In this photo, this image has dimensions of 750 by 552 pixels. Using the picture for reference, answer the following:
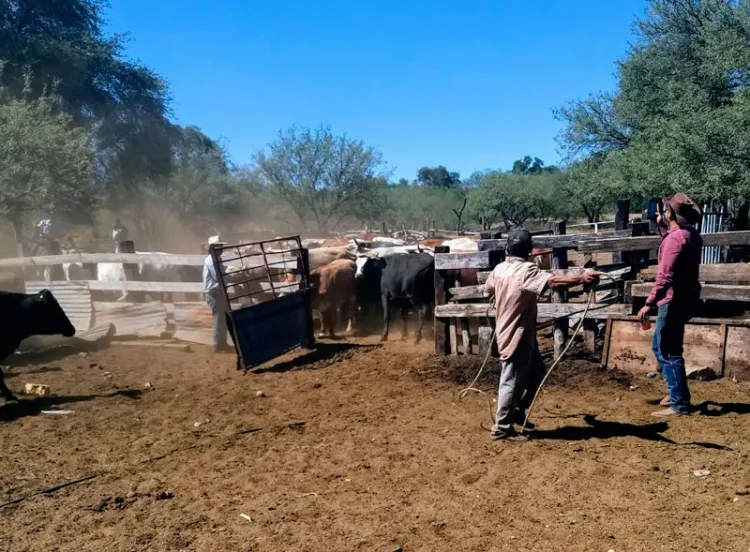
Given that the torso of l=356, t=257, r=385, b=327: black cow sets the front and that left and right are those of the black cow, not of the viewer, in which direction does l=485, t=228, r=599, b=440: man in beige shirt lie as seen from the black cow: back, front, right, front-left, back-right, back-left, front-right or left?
front

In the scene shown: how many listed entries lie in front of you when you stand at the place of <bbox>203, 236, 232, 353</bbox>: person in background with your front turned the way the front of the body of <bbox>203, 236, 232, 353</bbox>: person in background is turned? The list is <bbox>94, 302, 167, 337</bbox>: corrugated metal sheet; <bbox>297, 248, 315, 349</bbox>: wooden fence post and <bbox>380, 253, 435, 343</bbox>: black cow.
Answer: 2

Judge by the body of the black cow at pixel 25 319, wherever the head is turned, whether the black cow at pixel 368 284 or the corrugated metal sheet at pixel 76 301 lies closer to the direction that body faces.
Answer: the black cow

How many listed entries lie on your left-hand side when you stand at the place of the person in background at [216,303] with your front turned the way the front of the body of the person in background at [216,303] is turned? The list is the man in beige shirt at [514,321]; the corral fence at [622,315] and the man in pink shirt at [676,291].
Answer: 0

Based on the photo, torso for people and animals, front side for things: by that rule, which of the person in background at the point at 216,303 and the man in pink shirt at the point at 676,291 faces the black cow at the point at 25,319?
the man in pink shirt

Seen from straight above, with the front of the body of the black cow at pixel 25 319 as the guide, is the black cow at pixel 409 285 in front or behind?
in front

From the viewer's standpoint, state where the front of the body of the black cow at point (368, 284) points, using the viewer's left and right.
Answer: facing the viewer

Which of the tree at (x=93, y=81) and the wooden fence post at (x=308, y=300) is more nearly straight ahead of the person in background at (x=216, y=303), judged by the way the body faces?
the wooden fence post

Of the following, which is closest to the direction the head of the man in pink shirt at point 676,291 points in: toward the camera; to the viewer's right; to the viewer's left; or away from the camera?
to the viewer's left

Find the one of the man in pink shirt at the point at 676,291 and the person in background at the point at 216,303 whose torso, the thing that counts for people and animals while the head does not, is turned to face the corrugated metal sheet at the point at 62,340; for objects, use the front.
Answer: the man in pink shirt

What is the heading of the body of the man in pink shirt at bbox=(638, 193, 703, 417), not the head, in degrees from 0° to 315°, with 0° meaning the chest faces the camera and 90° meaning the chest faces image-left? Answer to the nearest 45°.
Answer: approximately 90°

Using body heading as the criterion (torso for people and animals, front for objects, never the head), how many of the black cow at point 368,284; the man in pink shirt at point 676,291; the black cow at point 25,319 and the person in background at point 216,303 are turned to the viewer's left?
1

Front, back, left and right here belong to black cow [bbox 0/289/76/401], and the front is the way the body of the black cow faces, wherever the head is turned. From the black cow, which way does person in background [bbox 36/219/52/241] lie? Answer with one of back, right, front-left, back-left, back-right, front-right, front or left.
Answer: left

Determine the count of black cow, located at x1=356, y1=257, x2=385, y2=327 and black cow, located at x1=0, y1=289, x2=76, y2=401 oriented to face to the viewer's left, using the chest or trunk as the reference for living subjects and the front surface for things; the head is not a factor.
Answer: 0

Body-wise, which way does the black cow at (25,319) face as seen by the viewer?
to the viewer's right

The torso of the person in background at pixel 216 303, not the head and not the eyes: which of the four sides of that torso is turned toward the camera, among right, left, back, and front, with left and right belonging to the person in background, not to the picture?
right
